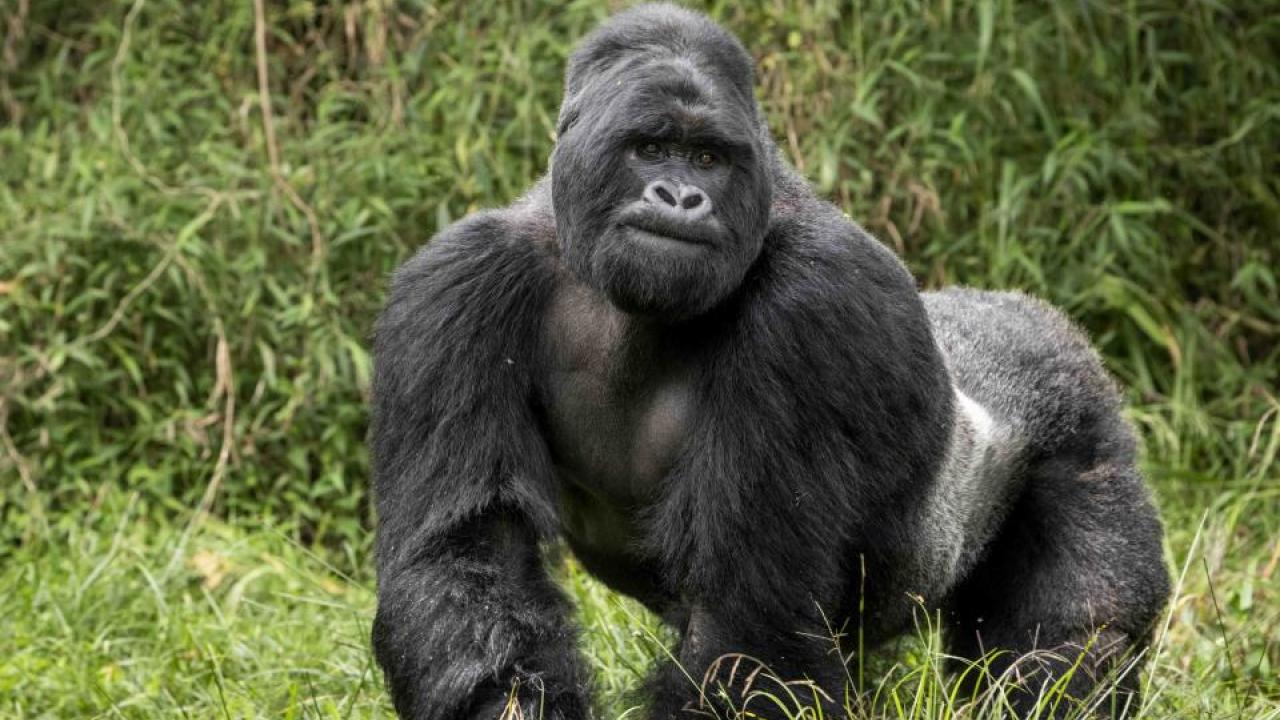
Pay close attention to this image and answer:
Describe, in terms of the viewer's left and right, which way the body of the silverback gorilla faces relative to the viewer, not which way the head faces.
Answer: facing the viewer and to the left of the viewer
